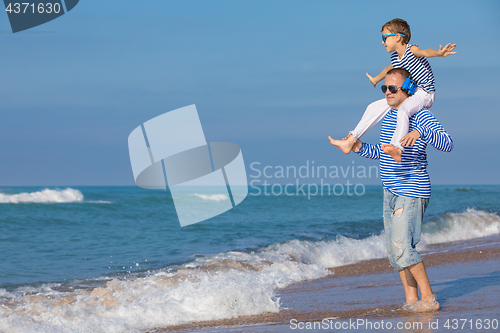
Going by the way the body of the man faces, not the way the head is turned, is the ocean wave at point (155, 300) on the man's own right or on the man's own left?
on the man's own right

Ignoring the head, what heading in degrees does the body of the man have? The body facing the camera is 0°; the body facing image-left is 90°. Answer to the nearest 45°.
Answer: approximately 45°

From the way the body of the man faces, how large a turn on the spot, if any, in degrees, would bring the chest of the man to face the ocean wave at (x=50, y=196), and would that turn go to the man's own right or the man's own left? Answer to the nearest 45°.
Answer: approximately 90° to the man's own right

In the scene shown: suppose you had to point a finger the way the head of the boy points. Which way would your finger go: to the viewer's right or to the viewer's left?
to the viewer's left

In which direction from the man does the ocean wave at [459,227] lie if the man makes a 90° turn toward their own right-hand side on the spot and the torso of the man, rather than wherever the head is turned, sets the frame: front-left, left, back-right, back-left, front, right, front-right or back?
front-right
